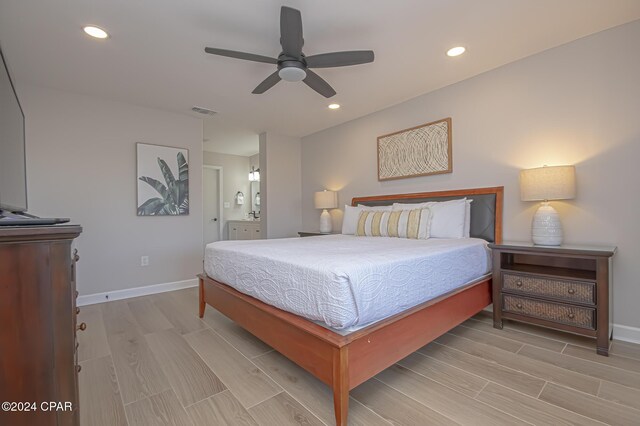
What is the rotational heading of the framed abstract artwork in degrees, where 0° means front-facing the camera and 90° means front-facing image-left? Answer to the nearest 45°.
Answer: approximately 45°

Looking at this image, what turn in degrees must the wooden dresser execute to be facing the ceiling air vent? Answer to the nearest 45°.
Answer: approximately 45° to its left

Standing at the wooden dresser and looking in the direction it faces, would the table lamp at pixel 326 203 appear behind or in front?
in front

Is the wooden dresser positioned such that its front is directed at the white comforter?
yes

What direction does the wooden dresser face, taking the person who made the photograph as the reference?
facing to the right of the viewer

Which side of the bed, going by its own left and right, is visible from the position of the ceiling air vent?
right

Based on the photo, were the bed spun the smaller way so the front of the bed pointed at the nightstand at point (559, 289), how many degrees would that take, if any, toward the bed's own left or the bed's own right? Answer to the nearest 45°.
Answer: approximately 180°

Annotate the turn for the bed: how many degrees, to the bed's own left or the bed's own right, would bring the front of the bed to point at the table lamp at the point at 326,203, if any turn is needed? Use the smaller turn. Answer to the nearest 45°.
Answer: approximately 135° to the bed's own right

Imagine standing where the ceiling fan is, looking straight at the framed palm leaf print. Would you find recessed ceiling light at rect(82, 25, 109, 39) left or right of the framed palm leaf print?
left

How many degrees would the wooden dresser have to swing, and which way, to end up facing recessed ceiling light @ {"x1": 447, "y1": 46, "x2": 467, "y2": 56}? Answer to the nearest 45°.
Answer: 0° — it already faces it

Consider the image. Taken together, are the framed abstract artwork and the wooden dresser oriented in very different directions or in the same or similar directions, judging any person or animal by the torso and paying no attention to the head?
very different directions
